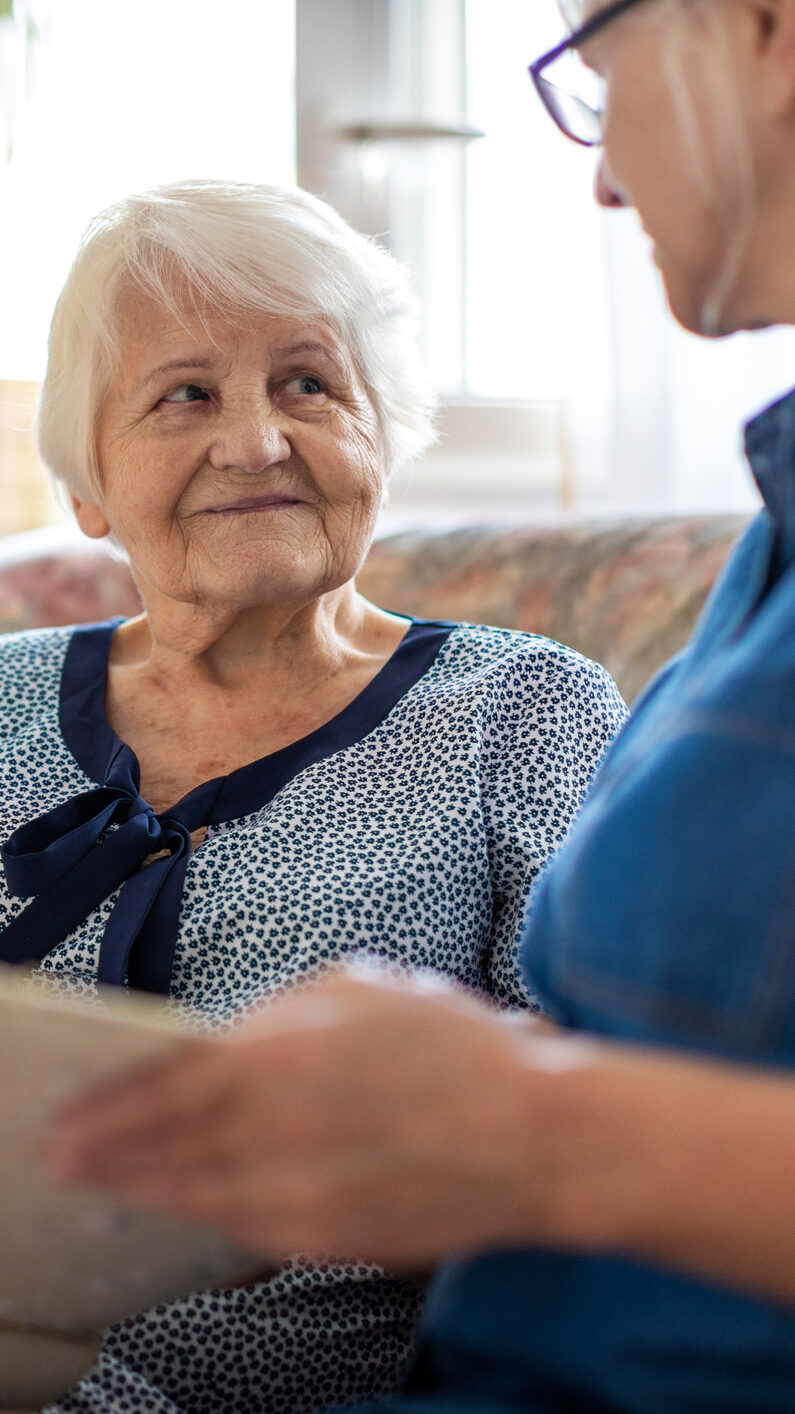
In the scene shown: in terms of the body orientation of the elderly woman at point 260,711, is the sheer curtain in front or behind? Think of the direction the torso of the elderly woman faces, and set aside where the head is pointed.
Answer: behind

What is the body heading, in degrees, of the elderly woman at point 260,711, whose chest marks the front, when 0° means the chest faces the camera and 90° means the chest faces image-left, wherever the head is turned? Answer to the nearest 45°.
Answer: approximately 45°
